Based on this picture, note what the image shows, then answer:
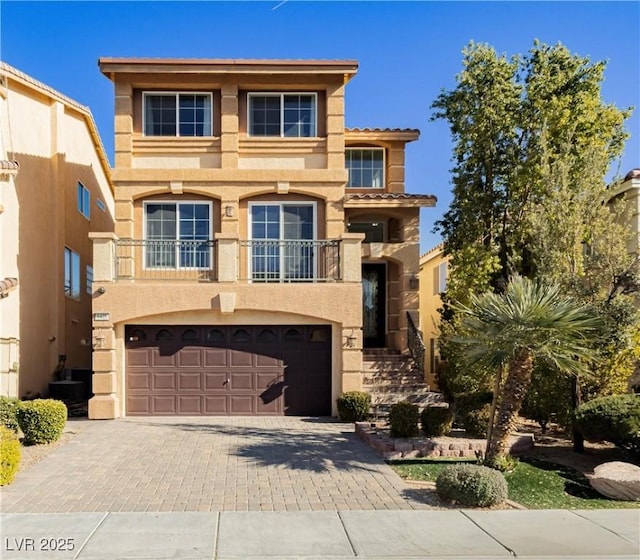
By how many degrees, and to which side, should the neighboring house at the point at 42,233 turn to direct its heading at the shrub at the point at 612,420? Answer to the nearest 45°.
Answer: approximately 45° to its left

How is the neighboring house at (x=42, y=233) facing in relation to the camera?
toward the camera

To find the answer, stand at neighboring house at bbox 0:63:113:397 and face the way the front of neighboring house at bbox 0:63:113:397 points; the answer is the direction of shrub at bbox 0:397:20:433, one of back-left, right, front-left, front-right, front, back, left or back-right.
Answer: front

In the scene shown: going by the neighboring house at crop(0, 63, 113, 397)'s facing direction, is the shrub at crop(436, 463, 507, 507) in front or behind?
in front

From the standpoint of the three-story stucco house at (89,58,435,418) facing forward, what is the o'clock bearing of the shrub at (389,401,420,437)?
The shrub is roughly at 11 o'clock from the three-story stucco house.

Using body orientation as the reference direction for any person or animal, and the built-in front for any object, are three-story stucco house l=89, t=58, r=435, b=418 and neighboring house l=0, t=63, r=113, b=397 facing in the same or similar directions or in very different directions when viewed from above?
same or similar directions

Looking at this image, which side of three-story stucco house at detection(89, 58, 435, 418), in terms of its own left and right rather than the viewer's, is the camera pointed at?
front

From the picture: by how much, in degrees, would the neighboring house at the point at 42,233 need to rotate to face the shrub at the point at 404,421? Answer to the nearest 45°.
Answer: approximately 45° to its left

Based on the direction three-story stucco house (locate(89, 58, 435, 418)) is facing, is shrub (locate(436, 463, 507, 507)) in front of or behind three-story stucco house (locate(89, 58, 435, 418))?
in front

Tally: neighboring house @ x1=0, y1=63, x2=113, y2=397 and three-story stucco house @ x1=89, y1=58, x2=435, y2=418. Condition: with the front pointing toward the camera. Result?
2
